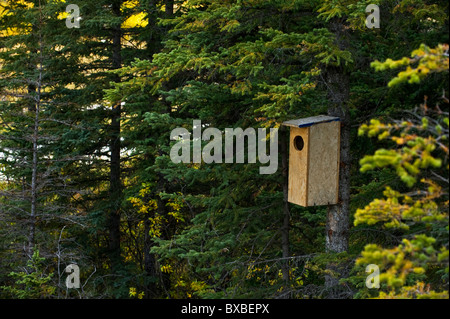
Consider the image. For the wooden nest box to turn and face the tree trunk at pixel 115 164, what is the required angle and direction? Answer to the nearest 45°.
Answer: approximately 90° to its right

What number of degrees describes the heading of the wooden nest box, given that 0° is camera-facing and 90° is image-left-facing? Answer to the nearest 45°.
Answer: approximately 45°

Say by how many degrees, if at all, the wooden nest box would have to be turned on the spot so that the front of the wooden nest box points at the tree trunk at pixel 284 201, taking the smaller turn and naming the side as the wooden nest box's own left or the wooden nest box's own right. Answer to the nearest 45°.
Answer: approximately 135° to the wooden nest box's own right
